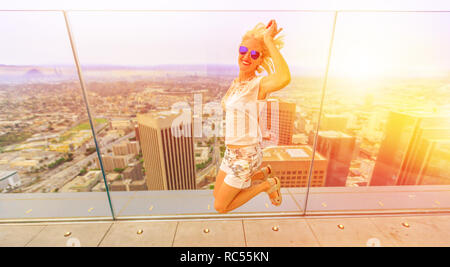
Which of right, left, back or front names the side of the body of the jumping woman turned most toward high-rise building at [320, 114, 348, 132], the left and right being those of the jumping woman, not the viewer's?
back

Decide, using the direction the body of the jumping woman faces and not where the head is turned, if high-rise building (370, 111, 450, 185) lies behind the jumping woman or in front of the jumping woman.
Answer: behind

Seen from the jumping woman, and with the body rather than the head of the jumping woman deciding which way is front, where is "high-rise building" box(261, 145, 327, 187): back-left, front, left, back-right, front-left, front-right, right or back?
back

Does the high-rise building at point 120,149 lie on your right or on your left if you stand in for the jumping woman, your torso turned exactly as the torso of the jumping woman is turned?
on your right
